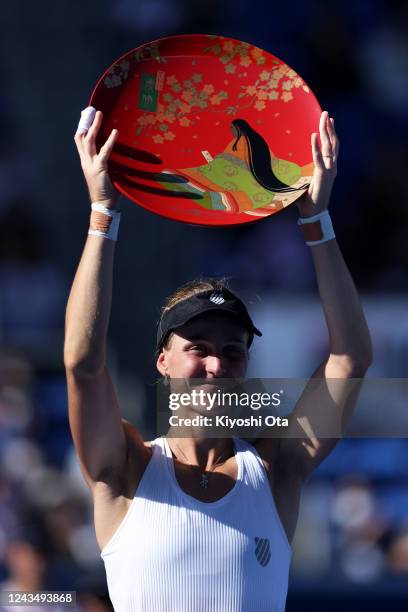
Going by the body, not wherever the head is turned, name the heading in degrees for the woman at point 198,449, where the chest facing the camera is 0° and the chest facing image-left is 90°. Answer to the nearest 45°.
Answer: approximately 0°
